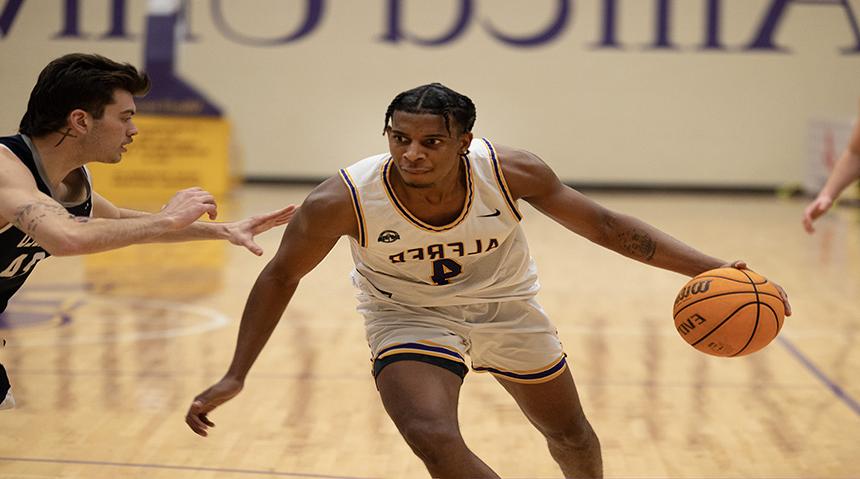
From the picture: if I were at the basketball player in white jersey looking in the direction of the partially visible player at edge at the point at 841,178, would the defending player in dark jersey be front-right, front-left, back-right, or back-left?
back-left

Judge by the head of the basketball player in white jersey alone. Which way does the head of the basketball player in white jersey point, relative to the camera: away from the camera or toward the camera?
toward the camera

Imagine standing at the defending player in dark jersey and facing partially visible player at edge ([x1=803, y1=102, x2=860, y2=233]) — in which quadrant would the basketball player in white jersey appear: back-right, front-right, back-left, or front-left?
front-right

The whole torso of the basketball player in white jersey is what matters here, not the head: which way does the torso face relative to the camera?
toward the camera

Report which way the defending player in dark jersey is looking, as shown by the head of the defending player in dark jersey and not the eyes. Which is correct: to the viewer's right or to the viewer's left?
to the viewer's right

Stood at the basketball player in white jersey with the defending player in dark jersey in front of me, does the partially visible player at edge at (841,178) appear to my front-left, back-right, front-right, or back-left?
back-right

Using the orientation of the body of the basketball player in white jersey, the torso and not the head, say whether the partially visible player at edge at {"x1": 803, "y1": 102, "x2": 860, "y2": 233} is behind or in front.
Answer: behind

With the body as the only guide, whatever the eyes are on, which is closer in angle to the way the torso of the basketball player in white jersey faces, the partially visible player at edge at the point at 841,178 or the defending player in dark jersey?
the defending player in dark jersey

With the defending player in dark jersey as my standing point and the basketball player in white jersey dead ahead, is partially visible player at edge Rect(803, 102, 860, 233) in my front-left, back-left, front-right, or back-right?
front-left

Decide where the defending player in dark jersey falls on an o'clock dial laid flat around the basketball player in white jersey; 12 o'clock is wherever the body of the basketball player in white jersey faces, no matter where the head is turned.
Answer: The defending player in dark jersey is roughly at 3 o'clock from the basketball player in white jersey.
